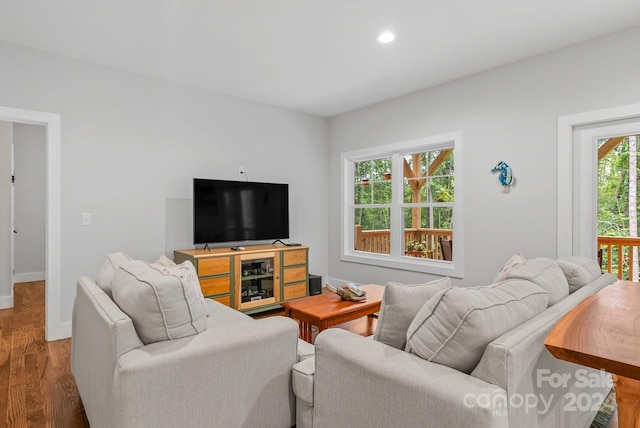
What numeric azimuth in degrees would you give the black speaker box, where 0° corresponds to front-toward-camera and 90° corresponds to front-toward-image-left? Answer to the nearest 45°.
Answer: approximately 315°

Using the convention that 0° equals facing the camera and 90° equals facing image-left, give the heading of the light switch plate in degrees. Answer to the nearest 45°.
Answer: approximately 0°

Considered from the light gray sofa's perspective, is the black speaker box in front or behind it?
in front

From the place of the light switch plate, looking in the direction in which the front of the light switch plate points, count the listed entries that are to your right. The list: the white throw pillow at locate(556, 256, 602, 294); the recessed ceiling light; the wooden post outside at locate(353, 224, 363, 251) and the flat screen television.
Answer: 0

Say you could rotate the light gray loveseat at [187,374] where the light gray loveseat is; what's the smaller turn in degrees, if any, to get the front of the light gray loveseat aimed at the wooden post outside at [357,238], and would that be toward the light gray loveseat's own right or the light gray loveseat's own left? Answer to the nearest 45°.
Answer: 0° — it already faces it

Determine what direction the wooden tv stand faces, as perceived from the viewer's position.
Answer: facing the viewer and to the right of the viewer

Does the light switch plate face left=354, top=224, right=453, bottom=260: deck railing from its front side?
no

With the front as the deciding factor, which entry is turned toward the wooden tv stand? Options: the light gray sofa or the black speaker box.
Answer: the light gray sofa

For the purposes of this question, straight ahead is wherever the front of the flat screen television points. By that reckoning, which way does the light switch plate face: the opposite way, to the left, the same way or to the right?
the same way

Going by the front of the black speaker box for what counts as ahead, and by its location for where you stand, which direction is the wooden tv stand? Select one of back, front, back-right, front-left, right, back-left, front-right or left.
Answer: right

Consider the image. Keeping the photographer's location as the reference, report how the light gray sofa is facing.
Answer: facing away from the viewer and to the left of the viewer

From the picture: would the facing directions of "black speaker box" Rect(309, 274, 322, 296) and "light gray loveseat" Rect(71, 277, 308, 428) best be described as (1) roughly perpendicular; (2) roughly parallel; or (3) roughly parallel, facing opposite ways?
roughly perpendicular

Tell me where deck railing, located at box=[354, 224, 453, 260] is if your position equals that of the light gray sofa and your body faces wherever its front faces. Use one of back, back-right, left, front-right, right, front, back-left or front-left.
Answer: front-right
